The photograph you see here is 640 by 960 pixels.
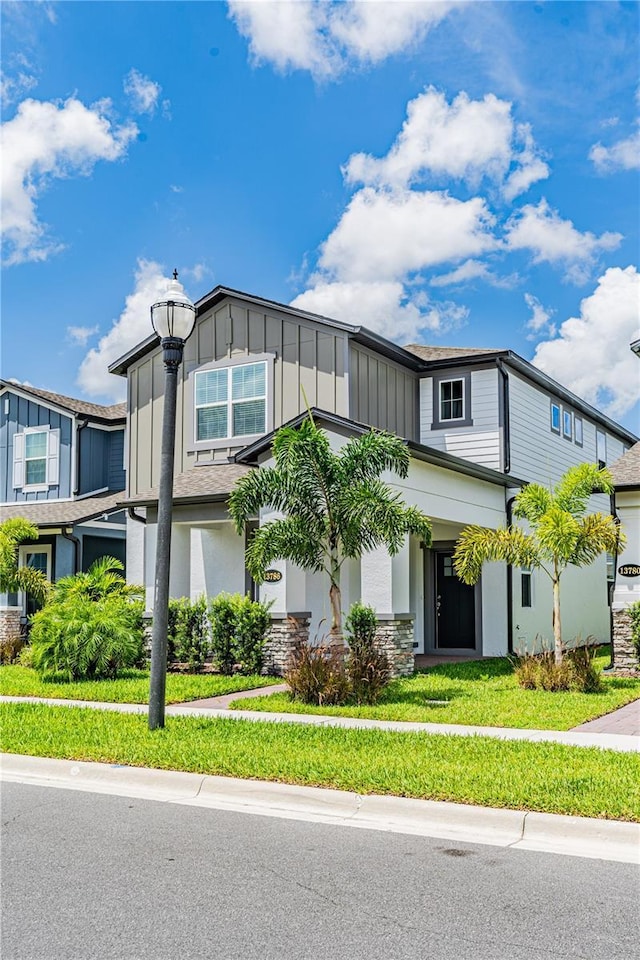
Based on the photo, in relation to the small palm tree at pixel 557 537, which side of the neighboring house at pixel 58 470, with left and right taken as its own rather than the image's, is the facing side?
left

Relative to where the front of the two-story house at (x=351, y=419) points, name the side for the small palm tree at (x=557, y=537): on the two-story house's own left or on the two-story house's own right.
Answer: on the two-story house's own left

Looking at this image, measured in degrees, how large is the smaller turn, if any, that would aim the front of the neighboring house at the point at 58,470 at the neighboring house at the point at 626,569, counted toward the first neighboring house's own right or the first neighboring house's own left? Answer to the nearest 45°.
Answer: approximately 90° to the first neighboring house's own left

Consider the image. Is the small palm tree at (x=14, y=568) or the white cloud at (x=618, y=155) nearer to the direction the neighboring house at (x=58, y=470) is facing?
the small palm tree

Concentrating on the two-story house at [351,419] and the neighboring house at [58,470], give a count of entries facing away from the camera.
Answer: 0

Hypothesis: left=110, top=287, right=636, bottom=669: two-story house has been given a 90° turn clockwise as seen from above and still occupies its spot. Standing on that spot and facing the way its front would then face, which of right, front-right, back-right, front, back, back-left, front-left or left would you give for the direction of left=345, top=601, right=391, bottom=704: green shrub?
back-left

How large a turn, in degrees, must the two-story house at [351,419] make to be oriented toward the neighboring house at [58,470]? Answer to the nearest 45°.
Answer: approximately 90° to its right

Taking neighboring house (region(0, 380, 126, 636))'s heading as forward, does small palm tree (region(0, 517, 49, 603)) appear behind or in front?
in front

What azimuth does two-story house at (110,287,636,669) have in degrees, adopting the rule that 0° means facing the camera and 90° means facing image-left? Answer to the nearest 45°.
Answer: approximately 45°

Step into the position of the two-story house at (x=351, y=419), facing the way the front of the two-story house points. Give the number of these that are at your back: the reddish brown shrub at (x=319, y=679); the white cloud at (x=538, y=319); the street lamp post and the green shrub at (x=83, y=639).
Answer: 1

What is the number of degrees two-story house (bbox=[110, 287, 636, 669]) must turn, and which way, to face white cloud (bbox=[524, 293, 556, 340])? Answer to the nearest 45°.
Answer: approximately 180°

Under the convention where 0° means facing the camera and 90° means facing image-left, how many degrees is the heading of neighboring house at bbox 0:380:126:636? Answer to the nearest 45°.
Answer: approximately 45°

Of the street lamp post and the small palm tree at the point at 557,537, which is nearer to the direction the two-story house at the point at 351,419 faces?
the street lamp post
